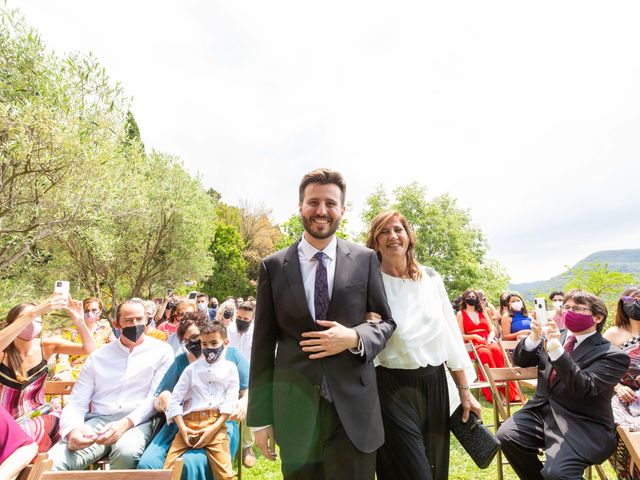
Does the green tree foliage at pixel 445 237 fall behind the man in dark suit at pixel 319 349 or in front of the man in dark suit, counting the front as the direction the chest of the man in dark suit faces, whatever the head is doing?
behind

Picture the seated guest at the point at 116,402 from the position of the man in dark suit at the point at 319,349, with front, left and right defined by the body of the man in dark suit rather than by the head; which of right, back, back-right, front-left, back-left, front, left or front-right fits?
back-right

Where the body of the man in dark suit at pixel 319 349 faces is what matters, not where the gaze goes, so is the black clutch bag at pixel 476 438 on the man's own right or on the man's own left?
on the man's own left

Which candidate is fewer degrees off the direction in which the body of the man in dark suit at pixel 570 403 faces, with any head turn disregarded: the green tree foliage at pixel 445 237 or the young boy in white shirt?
the young boy in white shirt

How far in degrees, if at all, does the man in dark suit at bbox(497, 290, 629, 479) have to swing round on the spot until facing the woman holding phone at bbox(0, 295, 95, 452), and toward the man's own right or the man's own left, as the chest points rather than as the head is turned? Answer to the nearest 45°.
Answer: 0° — they already face them

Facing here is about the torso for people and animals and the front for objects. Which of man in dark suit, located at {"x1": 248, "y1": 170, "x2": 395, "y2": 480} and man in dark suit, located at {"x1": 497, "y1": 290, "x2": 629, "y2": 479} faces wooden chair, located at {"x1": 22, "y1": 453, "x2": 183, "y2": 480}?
man in dark suit, located at {"x1": 497, "y1": 290, "x2": 629, "y2": 479}

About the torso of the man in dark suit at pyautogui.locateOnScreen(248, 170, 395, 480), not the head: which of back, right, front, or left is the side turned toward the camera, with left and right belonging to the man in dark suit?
front

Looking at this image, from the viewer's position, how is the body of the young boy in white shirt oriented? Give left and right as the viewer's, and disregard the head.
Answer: facing the viewer

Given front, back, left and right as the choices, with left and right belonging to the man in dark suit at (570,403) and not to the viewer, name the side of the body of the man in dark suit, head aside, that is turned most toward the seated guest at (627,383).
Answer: back

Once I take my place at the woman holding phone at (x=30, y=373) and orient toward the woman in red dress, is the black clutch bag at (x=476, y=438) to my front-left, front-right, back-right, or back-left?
front-right

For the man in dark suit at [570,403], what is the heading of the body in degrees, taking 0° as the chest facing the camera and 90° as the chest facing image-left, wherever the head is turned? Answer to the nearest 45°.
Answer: approximately 45°

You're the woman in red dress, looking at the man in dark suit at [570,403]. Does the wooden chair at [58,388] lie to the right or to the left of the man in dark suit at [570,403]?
right

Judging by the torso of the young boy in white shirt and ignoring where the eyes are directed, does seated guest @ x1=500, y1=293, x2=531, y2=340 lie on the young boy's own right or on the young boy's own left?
on the young boy's own left

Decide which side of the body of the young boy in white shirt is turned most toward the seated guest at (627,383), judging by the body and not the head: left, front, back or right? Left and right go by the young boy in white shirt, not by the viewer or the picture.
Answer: left

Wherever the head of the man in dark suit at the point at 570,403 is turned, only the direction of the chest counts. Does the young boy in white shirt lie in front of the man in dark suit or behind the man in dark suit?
in front

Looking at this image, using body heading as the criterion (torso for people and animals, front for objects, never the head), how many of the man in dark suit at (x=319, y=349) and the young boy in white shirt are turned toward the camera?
2

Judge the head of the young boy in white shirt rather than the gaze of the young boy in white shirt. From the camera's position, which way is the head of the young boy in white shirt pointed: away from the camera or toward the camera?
toward the camera
